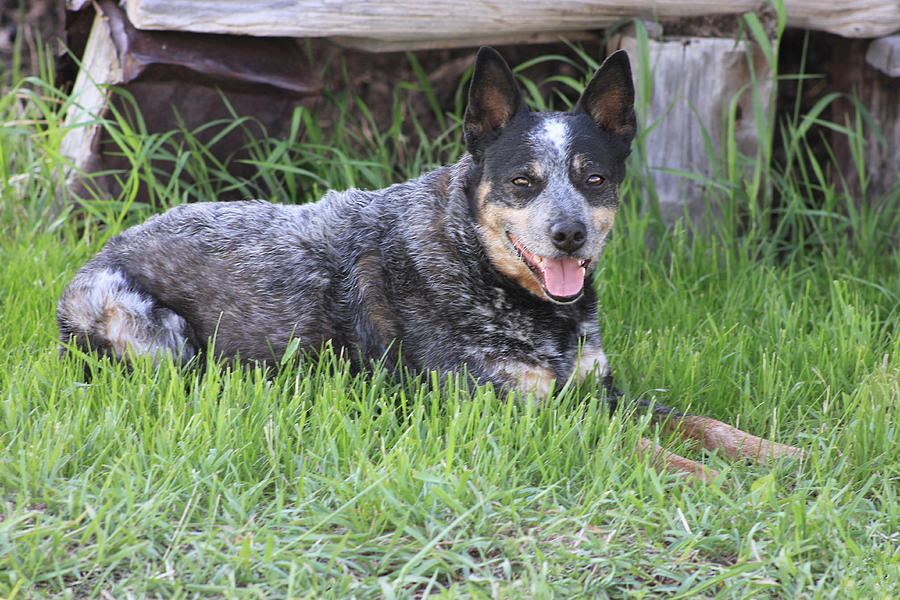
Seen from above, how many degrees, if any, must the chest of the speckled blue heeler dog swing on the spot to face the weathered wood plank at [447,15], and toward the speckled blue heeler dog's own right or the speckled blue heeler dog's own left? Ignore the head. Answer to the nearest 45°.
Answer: approximately 135° to the speckled blue heeler dog's own left

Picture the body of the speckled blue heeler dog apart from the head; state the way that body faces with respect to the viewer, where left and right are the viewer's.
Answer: facing the viewer and to the right of the viewer

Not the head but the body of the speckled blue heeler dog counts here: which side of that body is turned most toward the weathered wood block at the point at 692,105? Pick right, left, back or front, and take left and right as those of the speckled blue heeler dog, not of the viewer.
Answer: left
